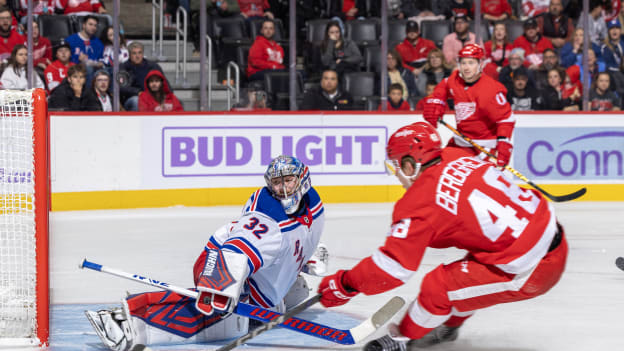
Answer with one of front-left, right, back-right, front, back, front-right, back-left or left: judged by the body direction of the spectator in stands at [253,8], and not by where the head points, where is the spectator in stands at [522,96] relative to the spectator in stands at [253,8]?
left

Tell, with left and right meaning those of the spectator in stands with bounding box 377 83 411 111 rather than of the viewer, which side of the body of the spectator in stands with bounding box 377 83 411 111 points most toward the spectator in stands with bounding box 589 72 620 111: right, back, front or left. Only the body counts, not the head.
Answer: left

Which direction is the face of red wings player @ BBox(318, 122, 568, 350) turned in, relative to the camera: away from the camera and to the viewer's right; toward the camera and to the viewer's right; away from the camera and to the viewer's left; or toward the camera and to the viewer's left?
away from the camera and to the viewer's left

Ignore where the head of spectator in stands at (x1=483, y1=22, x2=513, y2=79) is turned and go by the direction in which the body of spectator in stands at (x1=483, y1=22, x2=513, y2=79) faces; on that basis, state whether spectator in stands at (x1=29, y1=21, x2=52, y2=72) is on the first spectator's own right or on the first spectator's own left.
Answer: on the first spectator's own right

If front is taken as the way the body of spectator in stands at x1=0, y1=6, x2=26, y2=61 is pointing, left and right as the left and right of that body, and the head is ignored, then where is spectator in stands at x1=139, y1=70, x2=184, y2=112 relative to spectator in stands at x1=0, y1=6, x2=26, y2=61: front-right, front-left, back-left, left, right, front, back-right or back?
left

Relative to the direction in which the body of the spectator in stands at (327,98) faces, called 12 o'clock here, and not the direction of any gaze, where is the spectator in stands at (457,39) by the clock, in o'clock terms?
the spectator in stands at (457,39) is roughly at 8 o'clock from the spectator in stands at (327,98).
